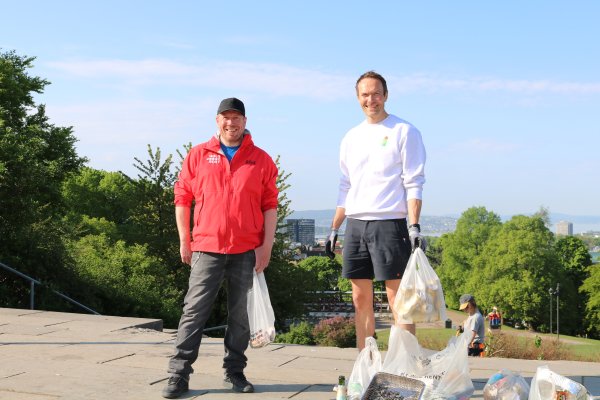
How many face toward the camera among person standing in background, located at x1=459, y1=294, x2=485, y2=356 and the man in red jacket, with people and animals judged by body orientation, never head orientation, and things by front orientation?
1

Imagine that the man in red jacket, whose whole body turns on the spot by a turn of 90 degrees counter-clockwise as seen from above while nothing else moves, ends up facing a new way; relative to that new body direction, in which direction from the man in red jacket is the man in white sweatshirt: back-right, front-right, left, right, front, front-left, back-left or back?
front

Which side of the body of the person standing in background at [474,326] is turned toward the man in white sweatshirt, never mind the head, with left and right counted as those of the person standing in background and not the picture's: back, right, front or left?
left

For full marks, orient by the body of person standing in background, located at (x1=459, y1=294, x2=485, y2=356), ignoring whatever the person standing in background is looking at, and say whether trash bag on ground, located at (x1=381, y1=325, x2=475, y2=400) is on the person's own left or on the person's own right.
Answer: on the person's own left

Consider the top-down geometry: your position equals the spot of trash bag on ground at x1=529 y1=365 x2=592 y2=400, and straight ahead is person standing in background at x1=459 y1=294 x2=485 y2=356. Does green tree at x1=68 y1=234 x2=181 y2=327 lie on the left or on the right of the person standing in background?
left

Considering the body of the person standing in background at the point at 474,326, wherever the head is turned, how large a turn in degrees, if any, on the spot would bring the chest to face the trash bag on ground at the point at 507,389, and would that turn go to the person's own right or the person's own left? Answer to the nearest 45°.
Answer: approximately 90° to the person's own left

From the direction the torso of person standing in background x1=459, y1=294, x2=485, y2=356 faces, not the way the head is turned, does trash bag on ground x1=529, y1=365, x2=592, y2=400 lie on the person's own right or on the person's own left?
on the person's own left

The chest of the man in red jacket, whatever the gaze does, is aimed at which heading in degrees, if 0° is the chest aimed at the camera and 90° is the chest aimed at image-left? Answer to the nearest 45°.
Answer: approximately 0°

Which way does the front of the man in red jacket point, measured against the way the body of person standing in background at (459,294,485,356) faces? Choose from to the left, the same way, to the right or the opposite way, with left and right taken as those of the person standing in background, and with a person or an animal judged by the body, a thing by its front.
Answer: to the left

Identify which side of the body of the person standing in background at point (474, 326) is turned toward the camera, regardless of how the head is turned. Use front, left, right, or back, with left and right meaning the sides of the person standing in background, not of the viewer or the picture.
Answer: left

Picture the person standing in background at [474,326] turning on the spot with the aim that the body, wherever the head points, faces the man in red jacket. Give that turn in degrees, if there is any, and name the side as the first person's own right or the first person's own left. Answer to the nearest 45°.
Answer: approximately 90° to the first person's own left

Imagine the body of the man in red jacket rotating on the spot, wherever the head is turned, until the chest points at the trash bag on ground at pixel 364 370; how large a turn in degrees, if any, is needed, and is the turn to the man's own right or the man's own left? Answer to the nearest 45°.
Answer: approximately 45° to the man's own left

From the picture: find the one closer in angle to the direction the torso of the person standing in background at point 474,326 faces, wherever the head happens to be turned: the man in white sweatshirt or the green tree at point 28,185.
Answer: the green tree

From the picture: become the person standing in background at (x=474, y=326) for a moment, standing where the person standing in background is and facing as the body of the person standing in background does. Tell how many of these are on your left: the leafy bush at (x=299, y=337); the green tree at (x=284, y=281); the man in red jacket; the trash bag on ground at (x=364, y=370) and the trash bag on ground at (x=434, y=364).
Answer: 3
